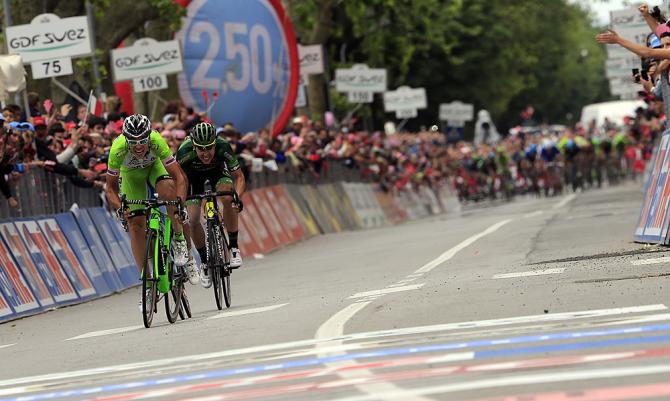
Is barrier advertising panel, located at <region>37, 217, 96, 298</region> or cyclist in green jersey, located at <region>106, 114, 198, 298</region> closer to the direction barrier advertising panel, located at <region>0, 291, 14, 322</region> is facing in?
the cyclist in green jersey

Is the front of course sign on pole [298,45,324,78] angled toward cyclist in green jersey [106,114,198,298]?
yes

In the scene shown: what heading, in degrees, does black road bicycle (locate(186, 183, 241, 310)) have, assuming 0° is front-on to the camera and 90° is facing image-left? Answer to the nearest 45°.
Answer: approximately 0°

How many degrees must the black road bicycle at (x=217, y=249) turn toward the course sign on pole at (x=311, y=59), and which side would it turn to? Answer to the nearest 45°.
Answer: approximately 180°

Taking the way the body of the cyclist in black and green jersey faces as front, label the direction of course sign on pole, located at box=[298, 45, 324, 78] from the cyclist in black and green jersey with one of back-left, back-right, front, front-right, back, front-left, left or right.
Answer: back

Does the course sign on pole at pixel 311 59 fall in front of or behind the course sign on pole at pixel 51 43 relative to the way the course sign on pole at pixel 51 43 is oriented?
behind

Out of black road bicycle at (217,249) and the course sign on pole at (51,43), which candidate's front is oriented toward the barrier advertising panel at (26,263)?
the course sign on pole

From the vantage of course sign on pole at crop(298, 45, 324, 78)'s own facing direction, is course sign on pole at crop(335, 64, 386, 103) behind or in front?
behind

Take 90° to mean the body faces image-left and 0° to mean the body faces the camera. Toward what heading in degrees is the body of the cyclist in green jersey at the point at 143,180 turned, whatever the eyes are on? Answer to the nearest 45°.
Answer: approximately 0°

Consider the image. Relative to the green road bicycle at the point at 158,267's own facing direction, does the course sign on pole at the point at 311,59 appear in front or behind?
behind
